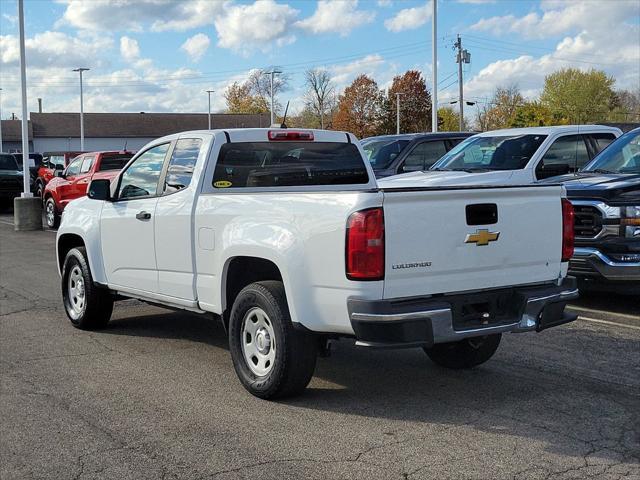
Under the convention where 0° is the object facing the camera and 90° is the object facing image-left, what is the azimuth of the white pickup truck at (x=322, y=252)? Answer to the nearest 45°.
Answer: approximately 135°

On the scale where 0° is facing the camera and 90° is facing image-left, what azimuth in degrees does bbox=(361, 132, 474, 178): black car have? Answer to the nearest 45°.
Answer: approximately 45°

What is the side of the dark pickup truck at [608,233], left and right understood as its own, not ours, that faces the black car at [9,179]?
right

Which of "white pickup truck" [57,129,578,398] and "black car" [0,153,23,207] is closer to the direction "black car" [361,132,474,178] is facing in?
the white pickup truck

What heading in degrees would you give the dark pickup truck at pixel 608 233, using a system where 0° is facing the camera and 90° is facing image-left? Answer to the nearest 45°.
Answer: approximately 45°

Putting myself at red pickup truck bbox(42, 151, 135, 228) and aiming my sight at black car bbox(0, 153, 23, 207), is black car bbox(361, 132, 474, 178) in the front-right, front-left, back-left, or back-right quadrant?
back-right

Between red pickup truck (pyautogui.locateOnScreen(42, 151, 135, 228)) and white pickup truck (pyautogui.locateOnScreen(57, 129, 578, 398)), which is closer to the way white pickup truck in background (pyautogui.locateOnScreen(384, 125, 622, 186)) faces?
the white pickup truck
